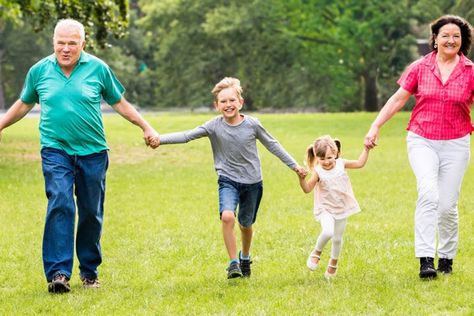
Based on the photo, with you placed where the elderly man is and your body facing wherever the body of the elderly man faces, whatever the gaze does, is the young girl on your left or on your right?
on your left

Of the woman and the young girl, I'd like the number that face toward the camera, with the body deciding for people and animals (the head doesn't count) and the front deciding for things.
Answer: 2

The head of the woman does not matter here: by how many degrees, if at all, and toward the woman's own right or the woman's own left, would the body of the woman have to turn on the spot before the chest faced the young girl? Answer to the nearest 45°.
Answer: approximately 90° to the woman's own right

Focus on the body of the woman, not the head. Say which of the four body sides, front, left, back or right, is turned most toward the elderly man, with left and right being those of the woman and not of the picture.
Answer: right

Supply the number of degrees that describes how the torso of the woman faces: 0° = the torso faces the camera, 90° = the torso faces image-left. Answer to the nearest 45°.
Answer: approximately 0°

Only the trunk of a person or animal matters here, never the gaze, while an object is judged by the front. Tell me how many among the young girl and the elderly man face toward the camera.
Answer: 2
